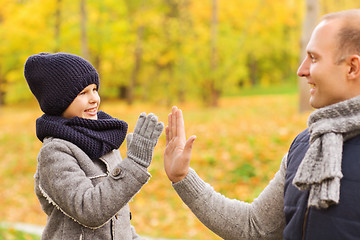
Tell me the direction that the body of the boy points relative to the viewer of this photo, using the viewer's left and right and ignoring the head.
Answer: facing the viewer and to the right of the viewer

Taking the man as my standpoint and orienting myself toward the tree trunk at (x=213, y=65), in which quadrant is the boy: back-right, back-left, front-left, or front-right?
front-left

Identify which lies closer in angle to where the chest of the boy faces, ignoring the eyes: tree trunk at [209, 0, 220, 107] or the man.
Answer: the man

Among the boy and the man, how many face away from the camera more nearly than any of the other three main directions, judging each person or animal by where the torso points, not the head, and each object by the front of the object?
0

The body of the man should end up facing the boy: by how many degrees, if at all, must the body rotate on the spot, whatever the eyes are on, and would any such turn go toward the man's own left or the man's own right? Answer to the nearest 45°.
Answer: approximately 45° to the man's own right

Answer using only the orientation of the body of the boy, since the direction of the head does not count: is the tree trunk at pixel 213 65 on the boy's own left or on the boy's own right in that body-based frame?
on the boy's own left

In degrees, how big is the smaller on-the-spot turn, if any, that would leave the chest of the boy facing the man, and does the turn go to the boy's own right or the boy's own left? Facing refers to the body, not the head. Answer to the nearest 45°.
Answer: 0° — they already face them

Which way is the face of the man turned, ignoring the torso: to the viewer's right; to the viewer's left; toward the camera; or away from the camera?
to the viewer's left

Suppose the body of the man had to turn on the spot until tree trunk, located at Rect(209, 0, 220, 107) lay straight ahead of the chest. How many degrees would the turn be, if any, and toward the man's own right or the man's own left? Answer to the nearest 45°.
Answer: approximately 135° to the man's own right

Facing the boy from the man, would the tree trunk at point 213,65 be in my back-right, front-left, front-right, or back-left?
front-right
